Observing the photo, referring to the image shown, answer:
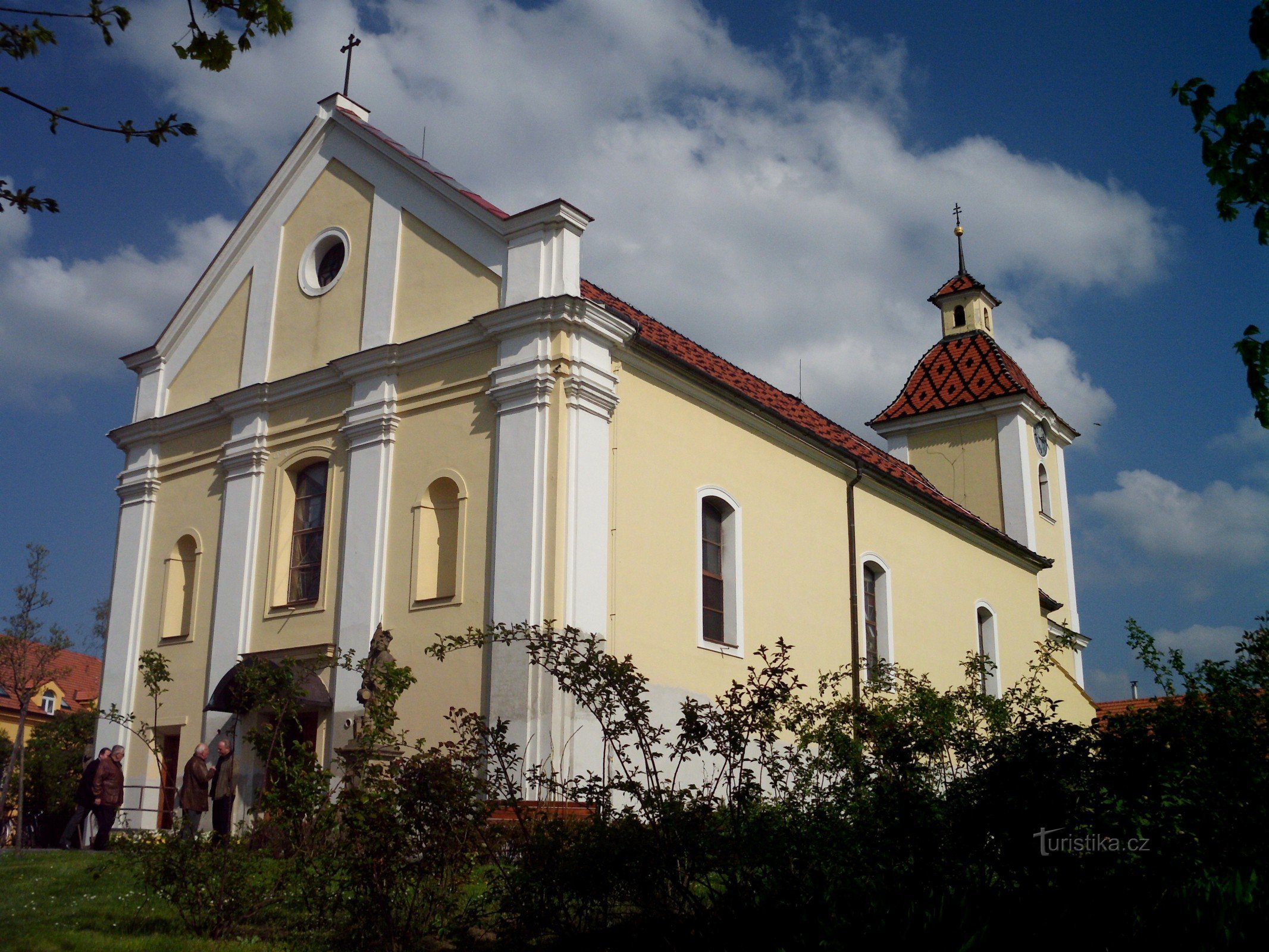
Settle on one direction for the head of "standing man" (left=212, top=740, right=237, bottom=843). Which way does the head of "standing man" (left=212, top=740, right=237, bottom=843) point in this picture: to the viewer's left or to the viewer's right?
to the viewer's left

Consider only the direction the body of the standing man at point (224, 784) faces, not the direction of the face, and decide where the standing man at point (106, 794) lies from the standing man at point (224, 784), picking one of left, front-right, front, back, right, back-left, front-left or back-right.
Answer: front-right

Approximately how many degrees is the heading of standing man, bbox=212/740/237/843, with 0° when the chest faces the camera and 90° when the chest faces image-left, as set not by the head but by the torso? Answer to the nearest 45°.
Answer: approximately 90°

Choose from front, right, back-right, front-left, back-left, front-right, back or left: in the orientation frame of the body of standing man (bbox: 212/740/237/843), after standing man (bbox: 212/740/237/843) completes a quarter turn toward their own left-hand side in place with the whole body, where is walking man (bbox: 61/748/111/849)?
back-right

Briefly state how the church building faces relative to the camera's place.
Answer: facing the viewer and to the left of the viewer
